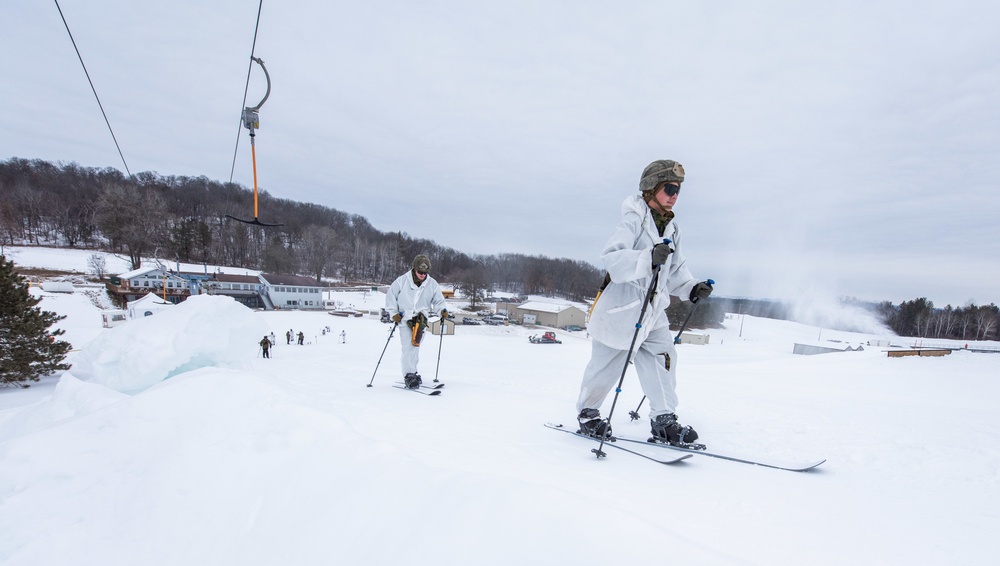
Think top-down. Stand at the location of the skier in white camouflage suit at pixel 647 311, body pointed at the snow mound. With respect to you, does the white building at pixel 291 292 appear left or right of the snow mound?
right

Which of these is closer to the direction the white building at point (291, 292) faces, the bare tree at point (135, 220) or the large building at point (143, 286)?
the large building

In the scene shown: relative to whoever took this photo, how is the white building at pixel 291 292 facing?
facing the viewer

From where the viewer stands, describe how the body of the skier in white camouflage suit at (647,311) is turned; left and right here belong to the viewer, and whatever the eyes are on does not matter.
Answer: facing the viewer and to the right of the viewer

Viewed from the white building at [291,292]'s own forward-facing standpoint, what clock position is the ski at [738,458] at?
The ski is roughly at 12 o'clock from the white building.

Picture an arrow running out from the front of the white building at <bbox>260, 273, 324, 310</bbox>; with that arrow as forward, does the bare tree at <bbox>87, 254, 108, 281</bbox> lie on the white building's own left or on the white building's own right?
on the white building's own right

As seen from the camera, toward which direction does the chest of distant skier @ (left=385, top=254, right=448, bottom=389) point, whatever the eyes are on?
toward the camera

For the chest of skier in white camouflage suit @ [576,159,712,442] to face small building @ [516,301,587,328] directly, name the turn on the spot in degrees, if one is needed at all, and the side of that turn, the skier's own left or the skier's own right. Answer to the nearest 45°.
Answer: approximately 135° to the skier's own left

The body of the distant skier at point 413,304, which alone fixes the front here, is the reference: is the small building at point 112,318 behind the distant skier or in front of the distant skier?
behind

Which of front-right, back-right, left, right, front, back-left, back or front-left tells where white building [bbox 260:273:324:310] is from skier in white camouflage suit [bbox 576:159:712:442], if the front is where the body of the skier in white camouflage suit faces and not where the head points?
back

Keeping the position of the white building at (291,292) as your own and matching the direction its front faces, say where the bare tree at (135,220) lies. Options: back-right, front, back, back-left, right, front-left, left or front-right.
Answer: back-right

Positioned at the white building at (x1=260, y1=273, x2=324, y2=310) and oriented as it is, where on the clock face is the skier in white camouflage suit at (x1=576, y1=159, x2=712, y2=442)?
The skier in white camouflage suit is roughly at 12 o'clock from the white building.
